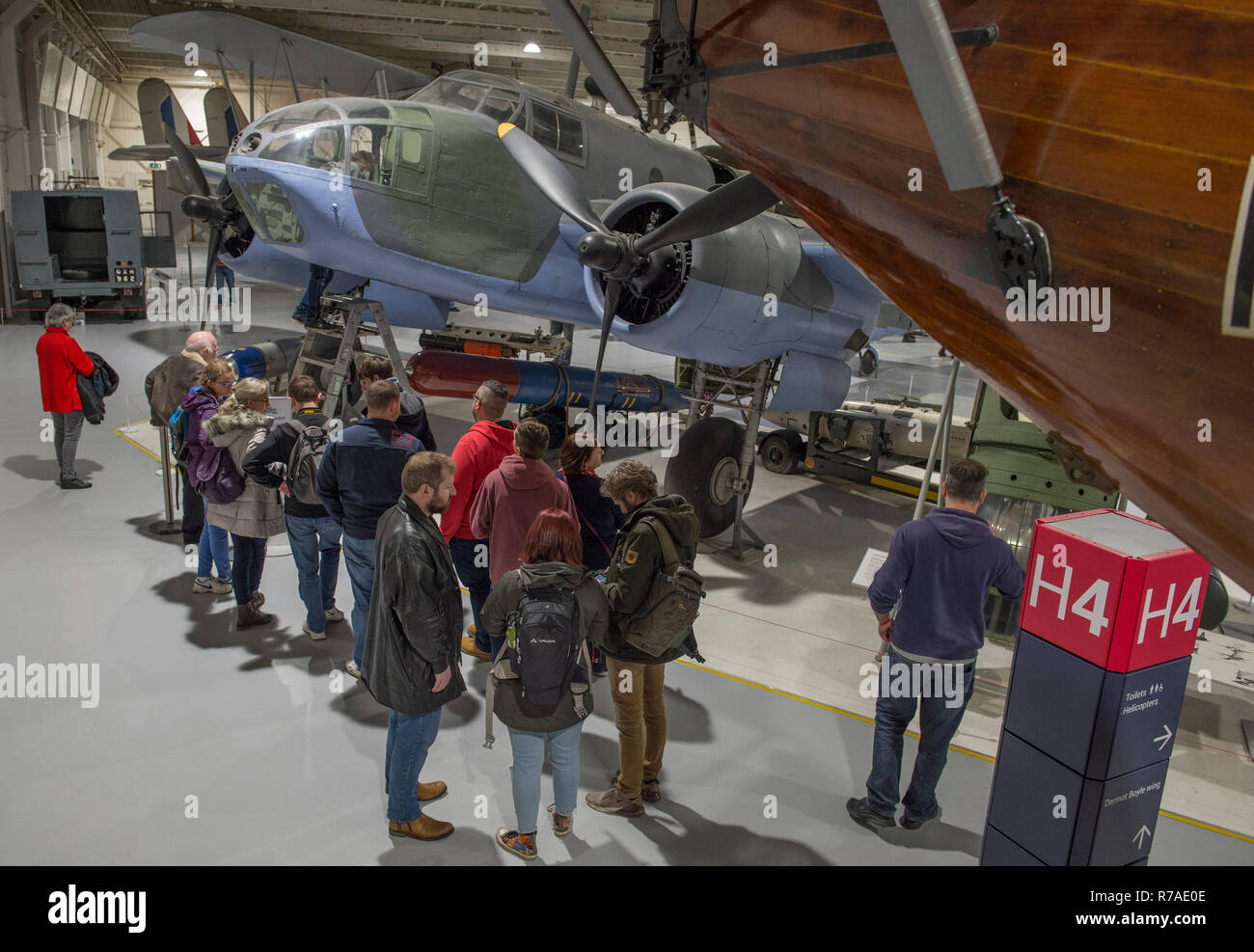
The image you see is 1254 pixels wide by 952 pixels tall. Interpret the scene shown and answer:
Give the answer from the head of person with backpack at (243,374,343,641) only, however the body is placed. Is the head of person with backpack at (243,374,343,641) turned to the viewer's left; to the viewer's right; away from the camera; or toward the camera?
away from the camera

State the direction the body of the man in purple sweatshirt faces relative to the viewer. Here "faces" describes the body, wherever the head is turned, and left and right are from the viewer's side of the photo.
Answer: facing away from the viewer

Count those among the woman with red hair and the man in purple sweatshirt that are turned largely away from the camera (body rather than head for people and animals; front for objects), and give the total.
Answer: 2

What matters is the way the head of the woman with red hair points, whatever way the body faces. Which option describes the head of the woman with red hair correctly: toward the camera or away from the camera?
away from the camera

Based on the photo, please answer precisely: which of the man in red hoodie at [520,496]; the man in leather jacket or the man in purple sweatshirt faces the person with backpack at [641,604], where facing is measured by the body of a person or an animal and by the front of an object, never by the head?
the man in leather jacket

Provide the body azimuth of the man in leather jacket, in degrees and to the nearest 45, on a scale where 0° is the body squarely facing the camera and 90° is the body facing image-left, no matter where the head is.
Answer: approximately 270°

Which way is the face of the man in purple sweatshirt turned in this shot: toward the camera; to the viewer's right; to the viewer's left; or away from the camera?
away from the camera

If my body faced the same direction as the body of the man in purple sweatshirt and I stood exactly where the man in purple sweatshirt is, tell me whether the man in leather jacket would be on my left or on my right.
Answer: on my left

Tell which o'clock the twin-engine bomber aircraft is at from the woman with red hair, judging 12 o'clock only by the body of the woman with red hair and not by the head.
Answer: The twin-engine bomber aircraft is roughly at 12 o'clock from the woman with red hair.

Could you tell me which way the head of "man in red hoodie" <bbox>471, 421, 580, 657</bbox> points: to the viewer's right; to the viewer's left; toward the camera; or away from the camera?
away from the camera

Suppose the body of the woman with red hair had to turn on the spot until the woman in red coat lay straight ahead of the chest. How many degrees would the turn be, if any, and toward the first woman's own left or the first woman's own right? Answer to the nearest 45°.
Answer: approximately 45° to the first woman's own left

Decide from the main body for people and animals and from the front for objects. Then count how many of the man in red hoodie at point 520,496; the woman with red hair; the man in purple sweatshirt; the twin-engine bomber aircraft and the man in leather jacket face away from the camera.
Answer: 3

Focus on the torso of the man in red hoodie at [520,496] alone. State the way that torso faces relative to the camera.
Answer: away from the camera

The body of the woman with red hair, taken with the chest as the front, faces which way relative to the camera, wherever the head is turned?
away from the camera

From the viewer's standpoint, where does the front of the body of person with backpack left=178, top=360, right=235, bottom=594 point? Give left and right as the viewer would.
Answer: facing to the right of the viewer
